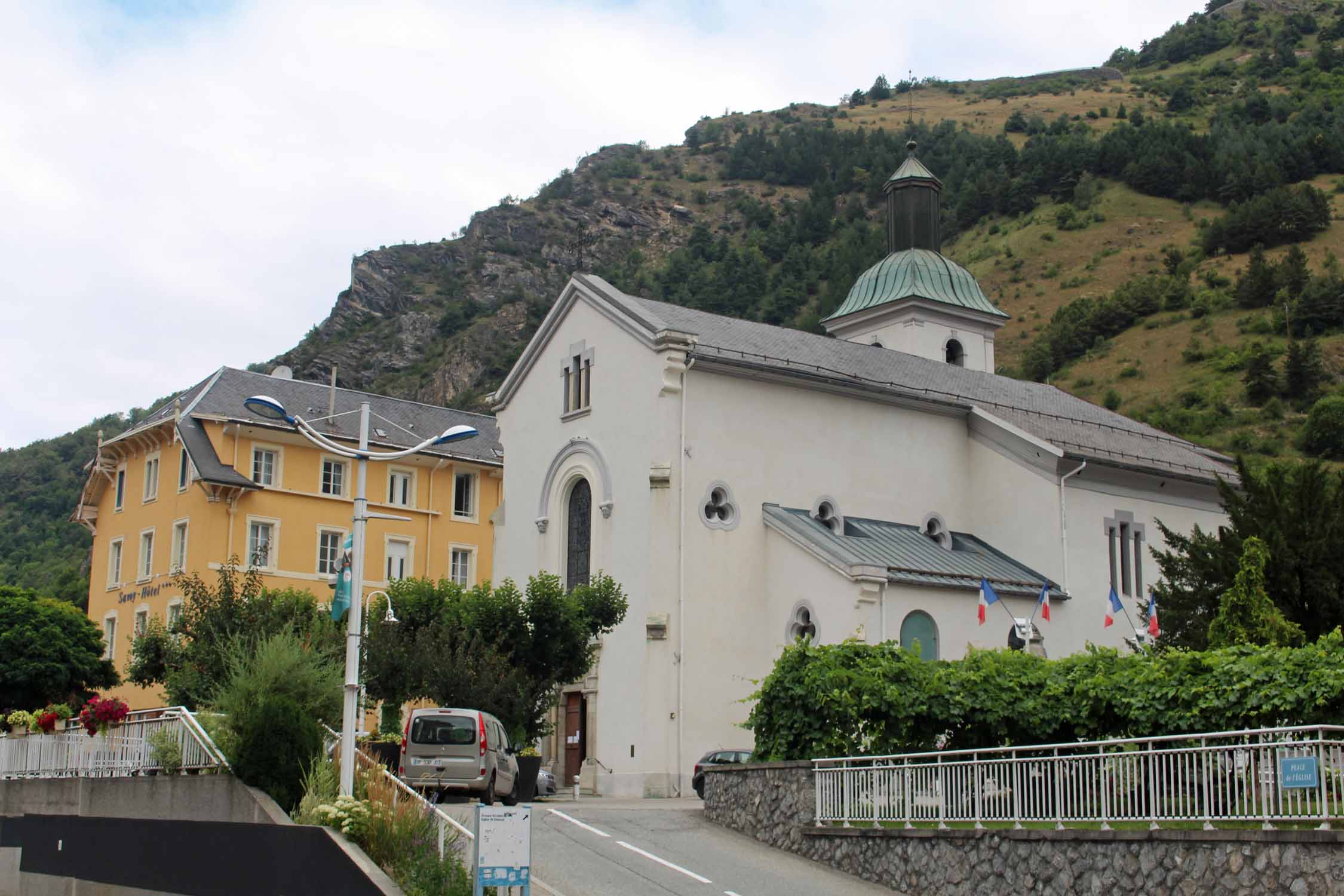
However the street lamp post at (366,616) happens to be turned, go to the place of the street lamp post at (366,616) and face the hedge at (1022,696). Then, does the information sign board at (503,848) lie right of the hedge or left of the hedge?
right

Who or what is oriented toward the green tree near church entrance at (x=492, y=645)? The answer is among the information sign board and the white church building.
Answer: the white church building

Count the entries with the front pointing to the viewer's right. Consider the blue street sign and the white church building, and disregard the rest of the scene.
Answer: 0

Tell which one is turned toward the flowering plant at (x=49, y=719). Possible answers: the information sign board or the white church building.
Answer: the white church building

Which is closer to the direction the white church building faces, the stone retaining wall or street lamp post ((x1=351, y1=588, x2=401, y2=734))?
the street lamp post

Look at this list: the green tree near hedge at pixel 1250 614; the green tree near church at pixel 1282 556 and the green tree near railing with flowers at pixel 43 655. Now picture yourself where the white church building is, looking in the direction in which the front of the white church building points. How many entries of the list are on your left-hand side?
2

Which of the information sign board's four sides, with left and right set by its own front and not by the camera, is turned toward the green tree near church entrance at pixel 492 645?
back

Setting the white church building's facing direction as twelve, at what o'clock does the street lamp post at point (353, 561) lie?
The street lamp post is roughly at 11 o'clock from the white church building.

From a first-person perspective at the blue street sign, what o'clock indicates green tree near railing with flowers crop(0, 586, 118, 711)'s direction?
The green tree near railing with flowers is roughly at 4 o'clock from the blue street sign.
